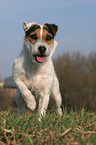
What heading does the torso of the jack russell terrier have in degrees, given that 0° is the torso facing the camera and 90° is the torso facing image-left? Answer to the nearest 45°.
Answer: approximately 0°
